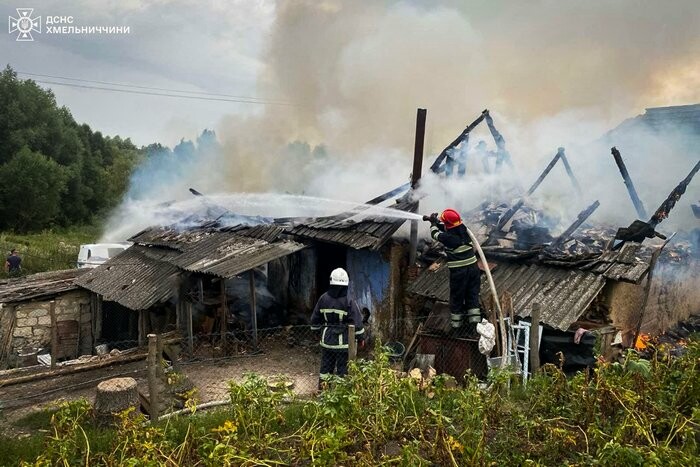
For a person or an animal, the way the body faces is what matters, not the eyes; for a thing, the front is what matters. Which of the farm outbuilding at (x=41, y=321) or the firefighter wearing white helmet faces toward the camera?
the farm outbuilding

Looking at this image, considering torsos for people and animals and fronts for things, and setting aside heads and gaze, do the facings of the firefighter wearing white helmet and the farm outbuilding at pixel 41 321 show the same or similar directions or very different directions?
very different directions

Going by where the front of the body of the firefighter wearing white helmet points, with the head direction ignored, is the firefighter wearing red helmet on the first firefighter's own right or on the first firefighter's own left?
on the first firefighter's own right

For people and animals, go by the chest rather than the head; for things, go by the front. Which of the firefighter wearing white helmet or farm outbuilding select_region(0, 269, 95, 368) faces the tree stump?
the farm outbuilding

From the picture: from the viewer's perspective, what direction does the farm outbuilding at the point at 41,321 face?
toward the camera

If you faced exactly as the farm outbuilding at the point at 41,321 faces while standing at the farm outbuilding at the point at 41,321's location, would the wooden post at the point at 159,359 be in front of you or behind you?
in front

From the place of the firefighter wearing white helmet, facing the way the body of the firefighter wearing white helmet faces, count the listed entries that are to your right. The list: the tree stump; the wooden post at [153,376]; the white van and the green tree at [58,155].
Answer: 0

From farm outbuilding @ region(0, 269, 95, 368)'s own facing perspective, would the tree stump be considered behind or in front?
in front

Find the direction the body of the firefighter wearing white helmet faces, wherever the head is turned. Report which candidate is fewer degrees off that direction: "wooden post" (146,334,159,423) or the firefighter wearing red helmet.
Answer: the firefighter wearing red helmet

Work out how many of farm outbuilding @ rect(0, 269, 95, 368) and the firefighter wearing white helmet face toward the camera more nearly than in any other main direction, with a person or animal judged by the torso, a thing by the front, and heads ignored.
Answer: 1

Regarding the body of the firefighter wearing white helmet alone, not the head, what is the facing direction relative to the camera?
away from the camera
